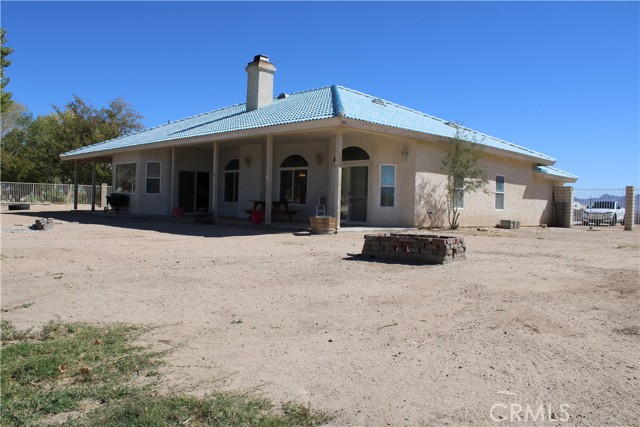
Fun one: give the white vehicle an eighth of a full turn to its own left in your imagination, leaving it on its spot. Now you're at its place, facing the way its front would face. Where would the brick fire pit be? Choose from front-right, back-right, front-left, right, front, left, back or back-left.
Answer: front

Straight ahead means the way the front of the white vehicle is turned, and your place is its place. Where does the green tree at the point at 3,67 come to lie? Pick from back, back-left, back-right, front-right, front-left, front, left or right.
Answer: front

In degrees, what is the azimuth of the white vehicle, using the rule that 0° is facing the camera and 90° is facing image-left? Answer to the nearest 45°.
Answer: approximately 45°

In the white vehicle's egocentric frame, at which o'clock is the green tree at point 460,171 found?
The green tree is roughly at 11 o'clock from the white vehicle.

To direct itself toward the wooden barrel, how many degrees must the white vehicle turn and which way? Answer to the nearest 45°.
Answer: approximately 45° to its left

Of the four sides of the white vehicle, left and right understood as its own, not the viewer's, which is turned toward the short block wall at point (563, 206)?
front

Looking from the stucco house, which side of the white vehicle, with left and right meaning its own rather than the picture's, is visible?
front

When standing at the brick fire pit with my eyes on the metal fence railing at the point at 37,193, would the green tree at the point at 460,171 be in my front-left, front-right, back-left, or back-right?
front-right
